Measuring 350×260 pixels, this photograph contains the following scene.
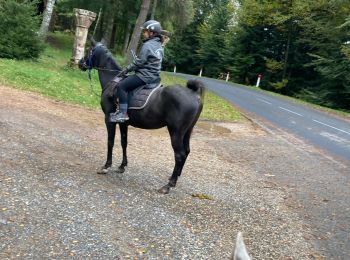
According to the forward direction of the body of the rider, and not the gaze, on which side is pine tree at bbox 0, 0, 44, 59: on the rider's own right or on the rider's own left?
on the rider's own right

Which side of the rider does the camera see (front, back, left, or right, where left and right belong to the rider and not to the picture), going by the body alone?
left

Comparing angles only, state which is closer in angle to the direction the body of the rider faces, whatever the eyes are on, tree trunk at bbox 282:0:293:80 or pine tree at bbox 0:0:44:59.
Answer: the pine tree

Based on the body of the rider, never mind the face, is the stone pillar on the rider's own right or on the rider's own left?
on the rider's own right

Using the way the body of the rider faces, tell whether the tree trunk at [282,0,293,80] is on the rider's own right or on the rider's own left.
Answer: on the rider's own right
